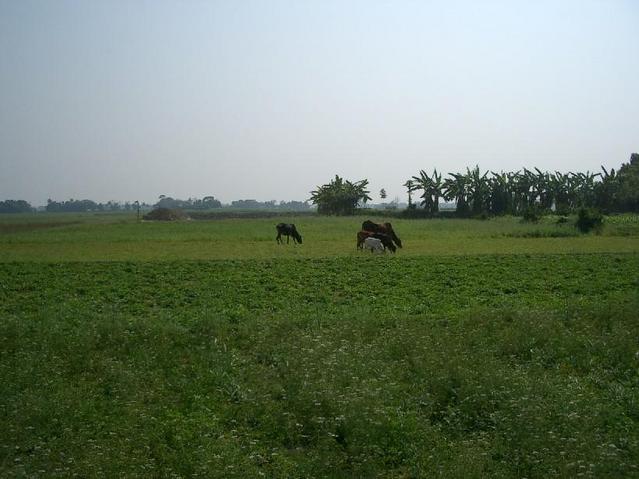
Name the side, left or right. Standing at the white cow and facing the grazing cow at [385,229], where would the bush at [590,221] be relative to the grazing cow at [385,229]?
right

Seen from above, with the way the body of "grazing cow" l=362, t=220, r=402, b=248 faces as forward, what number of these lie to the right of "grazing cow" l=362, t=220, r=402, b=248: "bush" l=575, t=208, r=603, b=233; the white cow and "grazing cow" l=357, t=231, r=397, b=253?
2

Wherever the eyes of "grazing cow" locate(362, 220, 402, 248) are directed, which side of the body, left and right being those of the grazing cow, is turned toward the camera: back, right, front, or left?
right

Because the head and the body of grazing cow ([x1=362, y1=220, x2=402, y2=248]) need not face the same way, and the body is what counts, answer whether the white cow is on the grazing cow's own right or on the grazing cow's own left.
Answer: on the grazing cow's own right

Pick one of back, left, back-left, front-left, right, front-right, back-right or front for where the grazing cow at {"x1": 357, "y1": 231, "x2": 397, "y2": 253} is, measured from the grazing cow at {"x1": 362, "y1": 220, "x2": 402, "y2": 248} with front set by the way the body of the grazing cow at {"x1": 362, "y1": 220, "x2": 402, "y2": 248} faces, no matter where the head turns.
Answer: right
